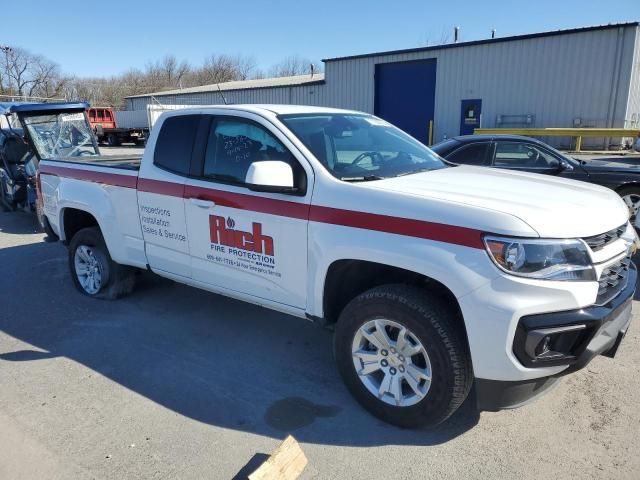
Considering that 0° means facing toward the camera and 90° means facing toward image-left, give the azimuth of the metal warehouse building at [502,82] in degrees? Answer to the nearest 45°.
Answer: approximately 45°

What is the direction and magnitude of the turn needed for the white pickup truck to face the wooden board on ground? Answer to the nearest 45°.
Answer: approximately 90° to its right

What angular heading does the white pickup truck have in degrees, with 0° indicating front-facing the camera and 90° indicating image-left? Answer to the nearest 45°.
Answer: approximately 315°

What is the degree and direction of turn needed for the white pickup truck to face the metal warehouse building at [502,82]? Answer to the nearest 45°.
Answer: approximately 135° to its left

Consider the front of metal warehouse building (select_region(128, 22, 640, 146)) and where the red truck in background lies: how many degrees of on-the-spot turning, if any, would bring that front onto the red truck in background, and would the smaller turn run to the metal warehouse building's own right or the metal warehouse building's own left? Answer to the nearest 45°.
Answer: approximately 45° to the metal warehouse building's own right

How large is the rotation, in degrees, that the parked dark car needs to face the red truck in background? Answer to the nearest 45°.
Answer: approximately 180°

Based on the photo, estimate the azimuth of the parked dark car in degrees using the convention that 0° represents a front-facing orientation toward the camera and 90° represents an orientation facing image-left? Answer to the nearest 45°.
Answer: approximately 315°

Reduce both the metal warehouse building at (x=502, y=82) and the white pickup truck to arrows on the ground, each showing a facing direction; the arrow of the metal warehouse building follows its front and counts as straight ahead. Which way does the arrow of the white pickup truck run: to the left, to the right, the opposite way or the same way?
to the left

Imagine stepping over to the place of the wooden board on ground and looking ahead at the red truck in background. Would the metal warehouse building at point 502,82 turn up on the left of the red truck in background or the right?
right

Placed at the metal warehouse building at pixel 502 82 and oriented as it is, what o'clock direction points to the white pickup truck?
The white pickup truck is roughly at 11 o'clock from the metal warehouse building.

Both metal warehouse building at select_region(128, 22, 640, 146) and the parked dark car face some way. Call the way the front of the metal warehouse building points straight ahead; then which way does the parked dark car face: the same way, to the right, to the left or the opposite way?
to the left
